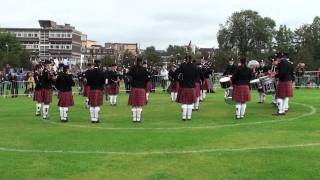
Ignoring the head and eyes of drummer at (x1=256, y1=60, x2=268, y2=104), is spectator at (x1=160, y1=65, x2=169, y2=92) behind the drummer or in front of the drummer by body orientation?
behind

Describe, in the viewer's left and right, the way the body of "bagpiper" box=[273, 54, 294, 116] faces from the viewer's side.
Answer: facing away from the viewer and to the left of the viewer

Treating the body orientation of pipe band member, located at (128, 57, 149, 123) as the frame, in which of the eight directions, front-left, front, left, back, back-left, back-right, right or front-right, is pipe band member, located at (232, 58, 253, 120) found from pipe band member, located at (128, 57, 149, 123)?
right

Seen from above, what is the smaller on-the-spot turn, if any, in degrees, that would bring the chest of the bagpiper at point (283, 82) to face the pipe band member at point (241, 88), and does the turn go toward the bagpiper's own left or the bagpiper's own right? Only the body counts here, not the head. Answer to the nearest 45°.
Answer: approximately 90° to the bagpiper's own left

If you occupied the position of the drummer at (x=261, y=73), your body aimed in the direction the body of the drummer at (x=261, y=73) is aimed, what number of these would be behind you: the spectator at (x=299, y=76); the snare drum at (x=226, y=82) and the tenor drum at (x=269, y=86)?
1

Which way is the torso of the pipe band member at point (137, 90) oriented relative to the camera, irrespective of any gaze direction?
away from the camera

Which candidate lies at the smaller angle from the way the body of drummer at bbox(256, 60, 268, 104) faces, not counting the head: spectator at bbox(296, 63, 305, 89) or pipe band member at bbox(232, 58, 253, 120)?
the pipe band member

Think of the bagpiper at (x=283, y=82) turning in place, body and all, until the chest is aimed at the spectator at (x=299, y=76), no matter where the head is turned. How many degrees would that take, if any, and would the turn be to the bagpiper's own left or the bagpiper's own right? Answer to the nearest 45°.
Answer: approximately 45° to the bagpiper's own right
